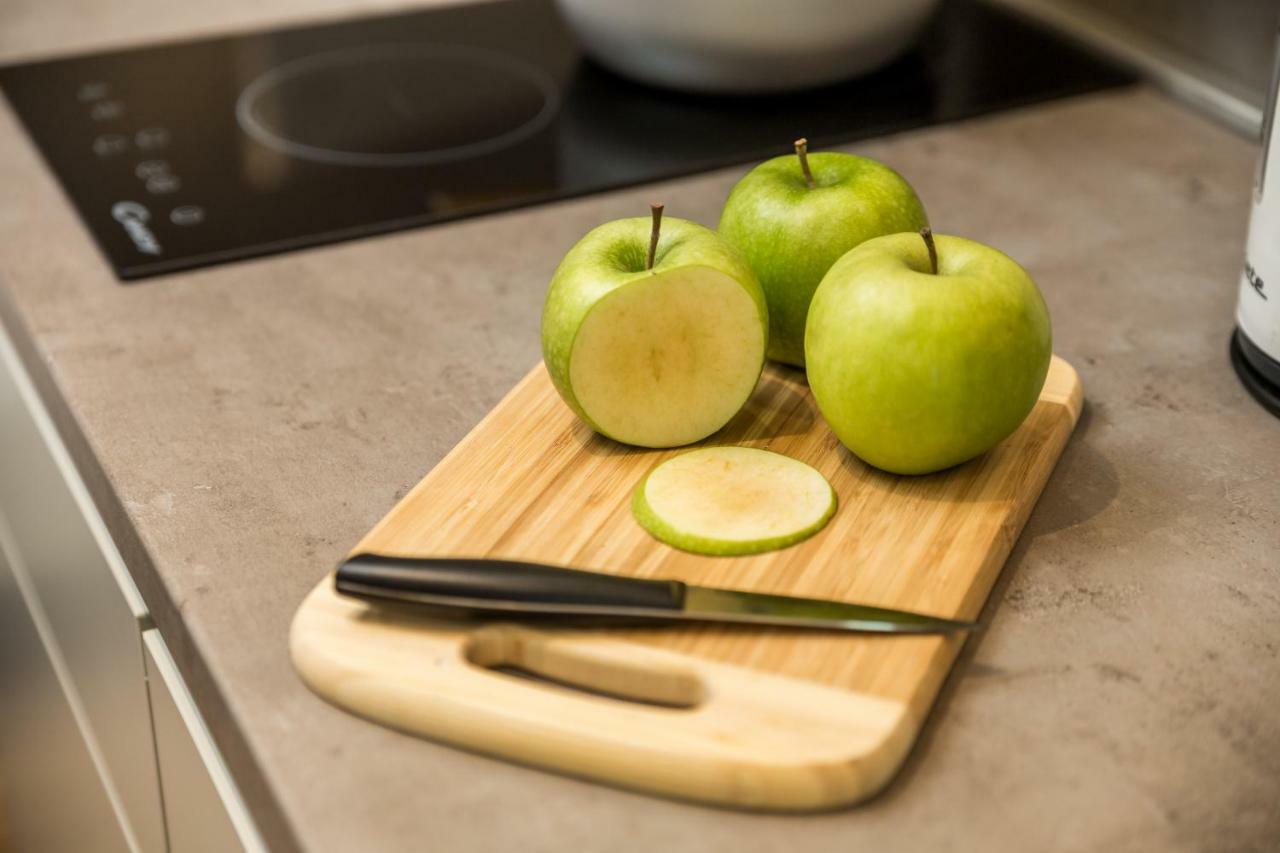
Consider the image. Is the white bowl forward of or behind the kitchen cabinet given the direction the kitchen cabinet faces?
behind

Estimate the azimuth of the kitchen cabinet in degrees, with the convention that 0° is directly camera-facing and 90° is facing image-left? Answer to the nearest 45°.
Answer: approximately 45°
